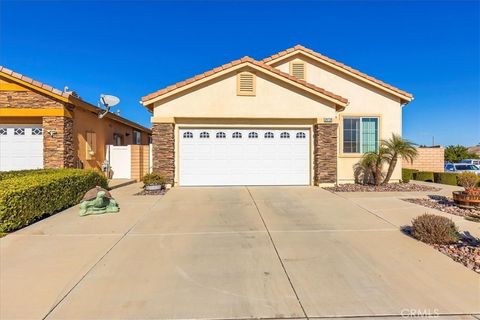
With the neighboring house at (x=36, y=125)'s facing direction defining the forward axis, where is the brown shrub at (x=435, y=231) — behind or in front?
in front

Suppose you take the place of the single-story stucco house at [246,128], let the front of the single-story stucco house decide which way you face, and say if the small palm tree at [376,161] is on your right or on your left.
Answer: on your left

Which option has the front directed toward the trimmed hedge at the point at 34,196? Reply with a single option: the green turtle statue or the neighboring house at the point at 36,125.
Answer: the neighboring house

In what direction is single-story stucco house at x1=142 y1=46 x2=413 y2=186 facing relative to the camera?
toward the camera

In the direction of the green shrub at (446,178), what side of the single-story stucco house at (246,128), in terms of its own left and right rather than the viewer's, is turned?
left

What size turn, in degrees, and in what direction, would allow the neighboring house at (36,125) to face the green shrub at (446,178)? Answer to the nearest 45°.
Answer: approximately 90° to its left

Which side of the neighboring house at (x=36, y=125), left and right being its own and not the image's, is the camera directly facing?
front

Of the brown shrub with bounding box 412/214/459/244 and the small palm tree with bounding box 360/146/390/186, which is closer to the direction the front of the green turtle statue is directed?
the brown shrub

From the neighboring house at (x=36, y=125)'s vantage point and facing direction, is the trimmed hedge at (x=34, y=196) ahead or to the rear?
ahead

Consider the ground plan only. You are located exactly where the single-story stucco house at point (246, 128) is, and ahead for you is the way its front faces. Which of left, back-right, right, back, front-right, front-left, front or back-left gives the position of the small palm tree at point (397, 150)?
left

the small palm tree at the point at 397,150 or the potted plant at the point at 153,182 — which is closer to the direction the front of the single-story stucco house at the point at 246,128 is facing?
the potted plant

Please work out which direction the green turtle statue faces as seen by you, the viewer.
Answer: facing the viewer and to the right of the viewer

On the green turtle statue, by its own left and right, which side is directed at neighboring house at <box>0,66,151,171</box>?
back

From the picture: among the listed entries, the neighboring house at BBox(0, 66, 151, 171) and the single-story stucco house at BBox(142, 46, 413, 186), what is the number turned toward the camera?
2
